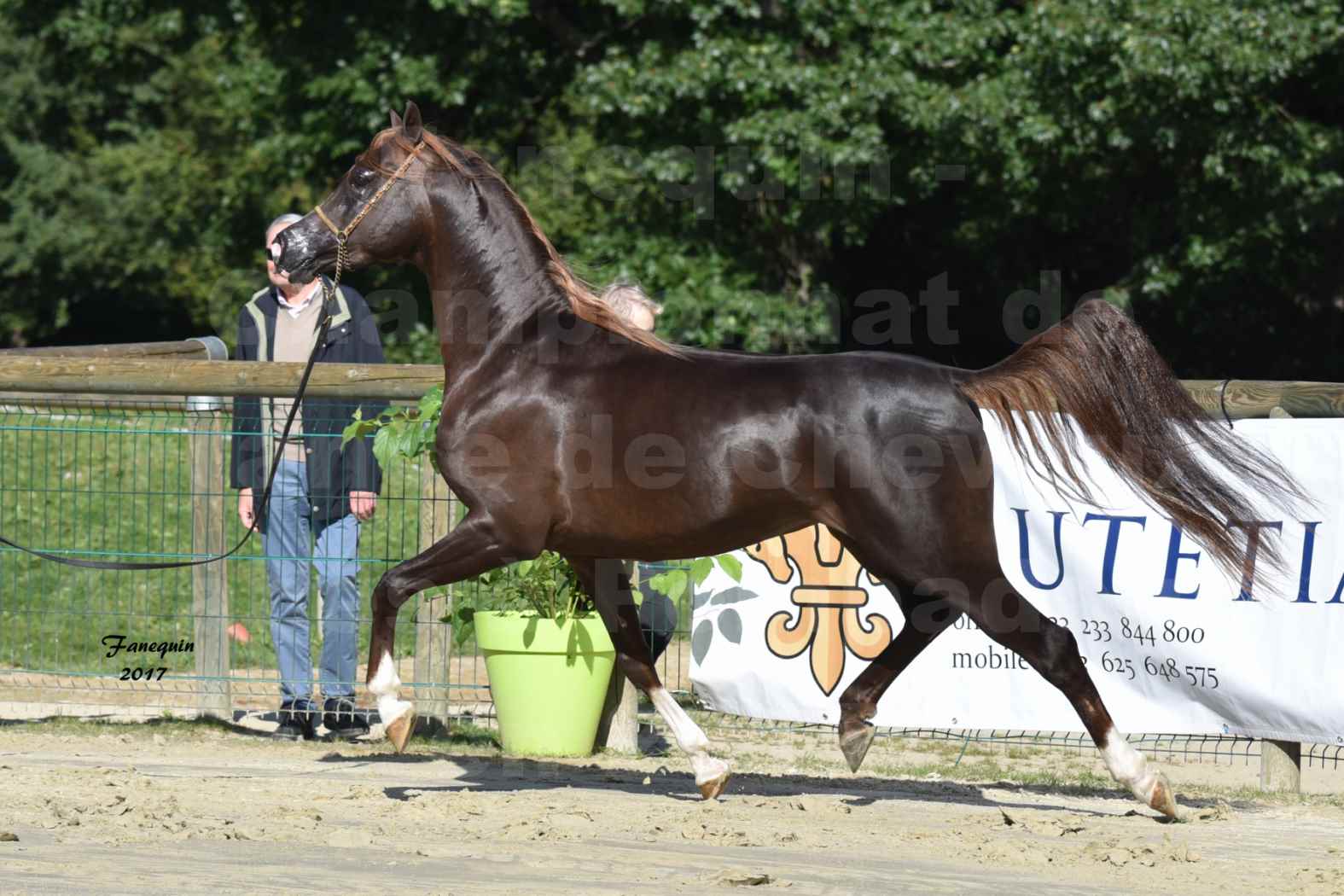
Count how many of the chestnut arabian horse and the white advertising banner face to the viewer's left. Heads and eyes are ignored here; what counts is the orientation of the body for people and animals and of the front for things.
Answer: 1

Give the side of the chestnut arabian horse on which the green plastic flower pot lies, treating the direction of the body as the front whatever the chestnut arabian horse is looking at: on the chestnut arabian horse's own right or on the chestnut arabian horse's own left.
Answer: on the chestnut arabian horse's own right

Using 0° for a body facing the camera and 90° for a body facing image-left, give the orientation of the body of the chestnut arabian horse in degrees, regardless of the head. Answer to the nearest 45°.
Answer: approximately 90°

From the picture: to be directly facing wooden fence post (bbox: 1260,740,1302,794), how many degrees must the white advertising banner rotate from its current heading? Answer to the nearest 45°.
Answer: approximately 90° to its left

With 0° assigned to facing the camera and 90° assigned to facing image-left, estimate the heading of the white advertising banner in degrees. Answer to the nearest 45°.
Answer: approximately 0°

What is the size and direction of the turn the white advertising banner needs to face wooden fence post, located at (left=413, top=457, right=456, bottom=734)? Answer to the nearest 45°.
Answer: approximately 90° to its right

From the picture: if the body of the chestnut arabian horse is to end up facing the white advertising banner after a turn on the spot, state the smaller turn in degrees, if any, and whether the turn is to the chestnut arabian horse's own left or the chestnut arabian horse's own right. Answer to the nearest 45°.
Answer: approximately 135° to the chestnut arabian horse's own right

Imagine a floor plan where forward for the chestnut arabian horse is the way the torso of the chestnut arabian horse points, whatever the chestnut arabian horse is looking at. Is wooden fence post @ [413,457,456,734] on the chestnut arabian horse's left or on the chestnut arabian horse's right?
on the chestnut arabian horse's right

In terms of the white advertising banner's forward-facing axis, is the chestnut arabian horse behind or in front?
in front

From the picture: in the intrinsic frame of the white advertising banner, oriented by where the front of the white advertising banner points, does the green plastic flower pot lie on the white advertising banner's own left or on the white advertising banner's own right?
on the white advertising banner's own right

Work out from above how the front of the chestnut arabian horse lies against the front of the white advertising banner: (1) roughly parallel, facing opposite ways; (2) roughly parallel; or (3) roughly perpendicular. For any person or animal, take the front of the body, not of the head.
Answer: roughly perpendicular
